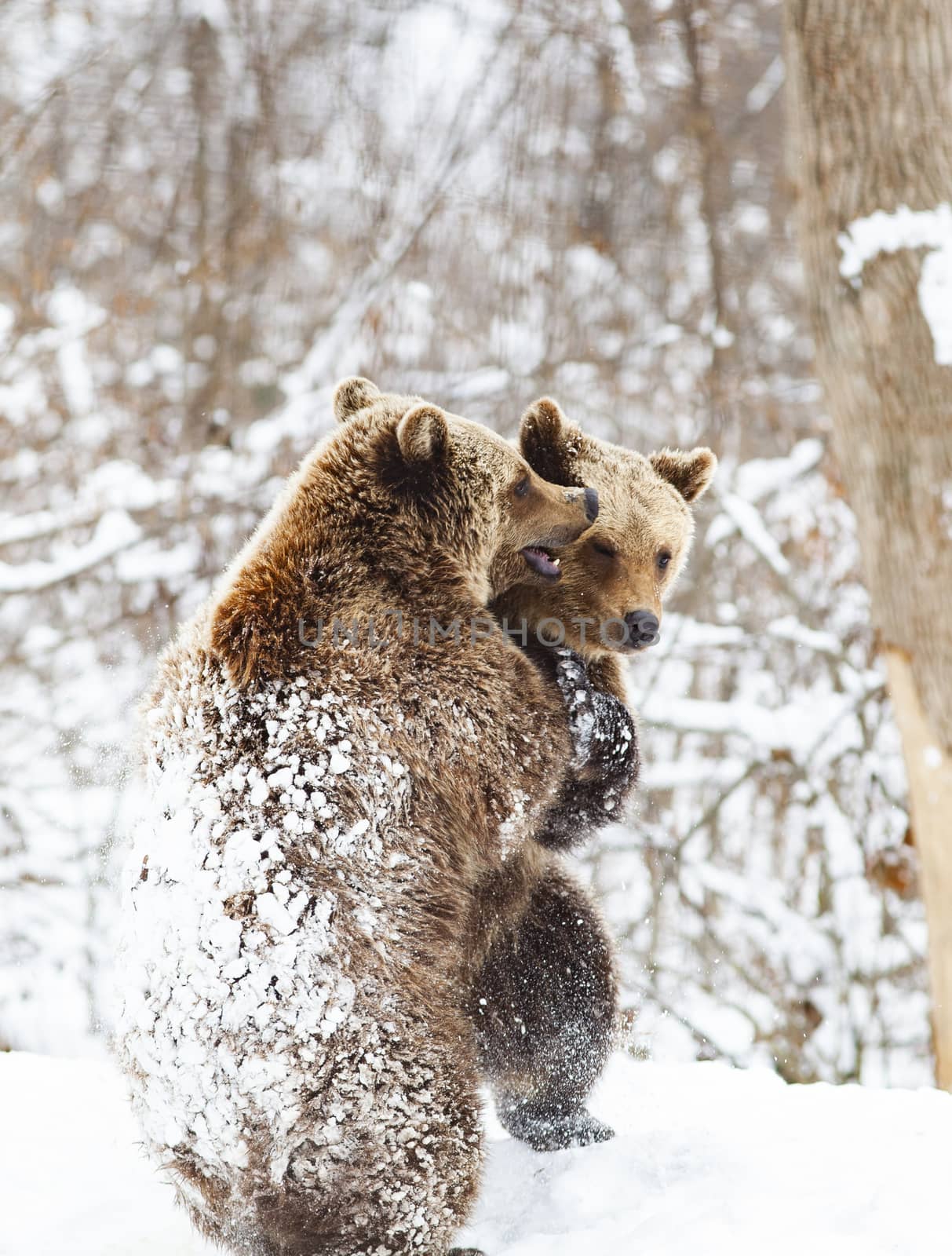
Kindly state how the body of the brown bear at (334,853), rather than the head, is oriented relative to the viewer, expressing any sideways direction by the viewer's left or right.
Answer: facing away from the viewer and to the right of the viewer

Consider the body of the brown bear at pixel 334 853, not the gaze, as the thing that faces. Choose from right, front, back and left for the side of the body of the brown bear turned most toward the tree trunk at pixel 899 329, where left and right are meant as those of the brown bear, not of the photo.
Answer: front

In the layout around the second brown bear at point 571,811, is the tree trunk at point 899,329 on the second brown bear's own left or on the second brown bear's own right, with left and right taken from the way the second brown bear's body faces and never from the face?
on the second brown bear's own left
